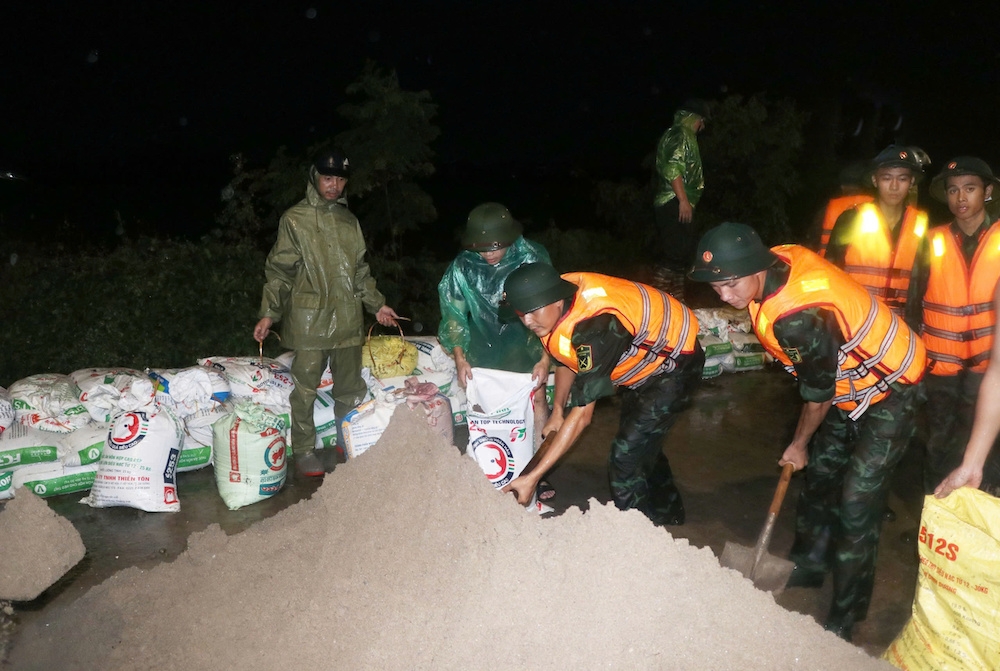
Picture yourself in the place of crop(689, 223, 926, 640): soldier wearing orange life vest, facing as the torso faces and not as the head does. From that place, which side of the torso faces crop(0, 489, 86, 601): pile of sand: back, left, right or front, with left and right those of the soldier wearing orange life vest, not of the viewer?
front

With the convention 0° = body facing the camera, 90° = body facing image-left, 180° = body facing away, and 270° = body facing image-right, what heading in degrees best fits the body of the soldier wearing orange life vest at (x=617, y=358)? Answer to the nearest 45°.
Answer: approximately 90°

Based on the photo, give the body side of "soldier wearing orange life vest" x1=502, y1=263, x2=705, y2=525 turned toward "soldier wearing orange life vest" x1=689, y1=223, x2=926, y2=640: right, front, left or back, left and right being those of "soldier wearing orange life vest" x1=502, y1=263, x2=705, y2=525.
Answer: back

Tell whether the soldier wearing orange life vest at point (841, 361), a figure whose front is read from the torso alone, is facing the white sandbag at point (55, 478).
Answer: yes

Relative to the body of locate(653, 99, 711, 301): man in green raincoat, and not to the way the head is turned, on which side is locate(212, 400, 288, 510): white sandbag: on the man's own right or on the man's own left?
on the man's own right

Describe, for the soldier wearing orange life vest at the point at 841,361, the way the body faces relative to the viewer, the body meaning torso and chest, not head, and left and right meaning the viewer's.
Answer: facing to the left of the viewer

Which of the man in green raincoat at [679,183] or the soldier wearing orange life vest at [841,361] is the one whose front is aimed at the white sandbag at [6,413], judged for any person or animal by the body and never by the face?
the soldier wearing orange life vest

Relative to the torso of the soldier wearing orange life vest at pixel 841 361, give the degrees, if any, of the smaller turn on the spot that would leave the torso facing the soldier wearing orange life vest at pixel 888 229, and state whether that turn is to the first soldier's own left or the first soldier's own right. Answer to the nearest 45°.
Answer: approximately 90° to the first soldier's own right

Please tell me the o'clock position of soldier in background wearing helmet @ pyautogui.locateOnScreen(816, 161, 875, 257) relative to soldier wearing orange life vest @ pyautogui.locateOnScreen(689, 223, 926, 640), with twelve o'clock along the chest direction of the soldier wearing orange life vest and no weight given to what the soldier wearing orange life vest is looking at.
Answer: The soldier in background wearing helmet is roughly at 3 o'clock from the soldier wearing orange life vest.
